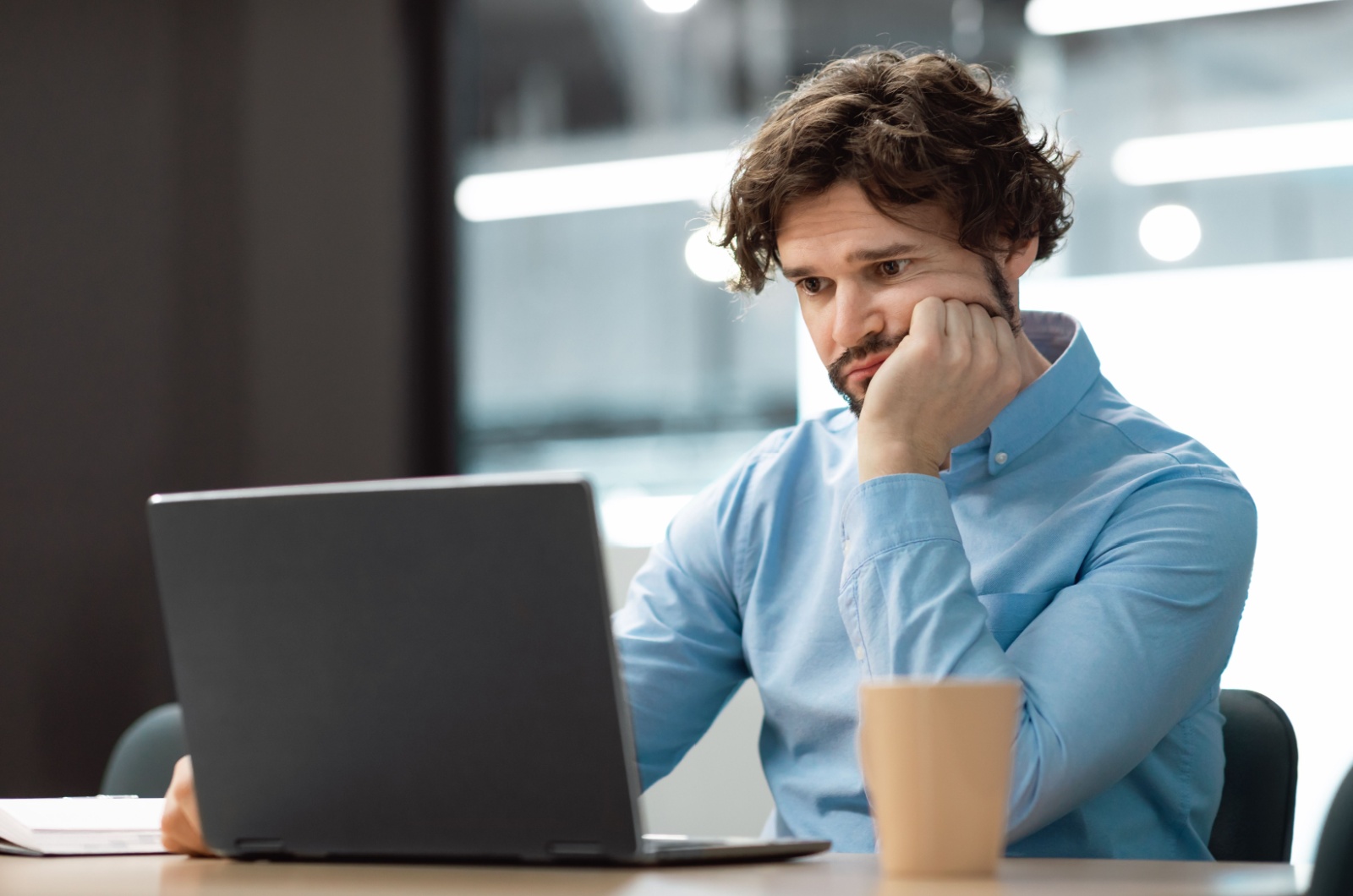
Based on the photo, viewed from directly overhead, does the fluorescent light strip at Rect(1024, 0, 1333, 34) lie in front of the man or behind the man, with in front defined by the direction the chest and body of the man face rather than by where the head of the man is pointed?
behind

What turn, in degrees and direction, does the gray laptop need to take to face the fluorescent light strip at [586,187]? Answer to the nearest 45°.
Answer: approximately 45° to its left

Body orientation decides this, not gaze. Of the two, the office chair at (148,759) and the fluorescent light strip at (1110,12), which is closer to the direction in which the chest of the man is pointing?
the office chair

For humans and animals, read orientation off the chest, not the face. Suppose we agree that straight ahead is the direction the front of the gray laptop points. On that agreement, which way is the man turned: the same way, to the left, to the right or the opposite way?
the opposite way

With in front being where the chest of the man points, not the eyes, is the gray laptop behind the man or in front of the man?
in front

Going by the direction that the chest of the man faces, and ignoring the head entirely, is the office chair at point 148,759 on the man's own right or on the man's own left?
on the man's own right

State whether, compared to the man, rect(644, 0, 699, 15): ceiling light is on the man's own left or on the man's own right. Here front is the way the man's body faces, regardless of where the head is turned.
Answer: on the man's own right

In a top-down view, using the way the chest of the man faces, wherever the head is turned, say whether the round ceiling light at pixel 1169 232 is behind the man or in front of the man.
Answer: behind

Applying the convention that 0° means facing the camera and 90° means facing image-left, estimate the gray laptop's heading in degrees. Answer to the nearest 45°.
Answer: approximately 225°

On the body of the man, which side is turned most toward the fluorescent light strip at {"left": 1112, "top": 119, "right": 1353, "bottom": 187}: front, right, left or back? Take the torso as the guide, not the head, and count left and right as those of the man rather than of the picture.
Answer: back

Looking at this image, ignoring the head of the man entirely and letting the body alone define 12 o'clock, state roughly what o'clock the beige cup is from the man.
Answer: The beige cup is roughly at 11 o'clock from the man.
